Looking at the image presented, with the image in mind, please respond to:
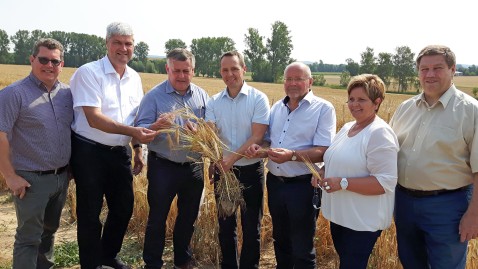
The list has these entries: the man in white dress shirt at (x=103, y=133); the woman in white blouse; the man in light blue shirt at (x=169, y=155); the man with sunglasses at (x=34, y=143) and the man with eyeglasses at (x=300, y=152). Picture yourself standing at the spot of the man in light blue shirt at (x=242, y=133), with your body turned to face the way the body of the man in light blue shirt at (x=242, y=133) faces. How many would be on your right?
3

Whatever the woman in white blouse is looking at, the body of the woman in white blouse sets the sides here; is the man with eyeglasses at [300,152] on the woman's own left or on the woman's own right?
on the woman's own right

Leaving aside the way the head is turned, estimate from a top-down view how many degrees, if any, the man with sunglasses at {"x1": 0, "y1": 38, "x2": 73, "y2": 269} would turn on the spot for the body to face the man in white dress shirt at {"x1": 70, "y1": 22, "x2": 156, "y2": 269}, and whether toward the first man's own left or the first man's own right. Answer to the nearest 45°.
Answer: approximately 45° to the first man's own left

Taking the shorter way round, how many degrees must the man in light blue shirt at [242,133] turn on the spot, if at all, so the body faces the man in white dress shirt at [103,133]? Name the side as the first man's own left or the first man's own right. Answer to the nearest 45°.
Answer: approximately 90° to the first man's own right

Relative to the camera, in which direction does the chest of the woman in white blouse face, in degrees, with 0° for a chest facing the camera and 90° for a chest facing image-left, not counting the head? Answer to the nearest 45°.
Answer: approximately 45°

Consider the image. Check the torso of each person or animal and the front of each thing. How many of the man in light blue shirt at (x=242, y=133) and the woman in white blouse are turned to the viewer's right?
0

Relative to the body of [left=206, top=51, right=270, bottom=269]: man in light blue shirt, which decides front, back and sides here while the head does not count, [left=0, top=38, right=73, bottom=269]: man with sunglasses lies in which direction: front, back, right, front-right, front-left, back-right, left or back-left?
right

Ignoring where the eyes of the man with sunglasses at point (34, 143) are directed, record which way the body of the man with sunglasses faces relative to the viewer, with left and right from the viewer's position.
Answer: facing the viewer and to the right of the viewer

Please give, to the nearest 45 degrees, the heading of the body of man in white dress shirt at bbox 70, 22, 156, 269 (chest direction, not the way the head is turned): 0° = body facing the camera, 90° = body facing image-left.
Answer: approximately 315°

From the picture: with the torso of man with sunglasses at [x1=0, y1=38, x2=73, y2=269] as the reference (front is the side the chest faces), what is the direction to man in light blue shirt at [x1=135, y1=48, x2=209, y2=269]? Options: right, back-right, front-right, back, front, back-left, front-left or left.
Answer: front-left

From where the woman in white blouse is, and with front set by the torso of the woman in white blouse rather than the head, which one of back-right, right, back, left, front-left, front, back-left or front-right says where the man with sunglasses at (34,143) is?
front-right

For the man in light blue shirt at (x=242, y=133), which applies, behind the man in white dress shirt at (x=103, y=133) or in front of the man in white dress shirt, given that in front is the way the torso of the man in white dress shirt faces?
in front

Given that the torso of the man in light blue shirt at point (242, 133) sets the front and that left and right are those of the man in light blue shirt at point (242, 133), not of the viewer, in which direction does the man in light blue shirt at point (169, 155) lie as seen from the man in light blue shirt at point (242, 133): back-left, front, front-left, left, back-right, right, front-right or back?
right

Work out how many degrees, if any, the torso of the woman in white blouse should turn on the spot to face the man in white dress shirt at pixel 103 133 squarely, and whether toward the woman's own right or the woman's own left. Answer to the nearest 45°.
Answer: approximately 45° to the woman's own right
